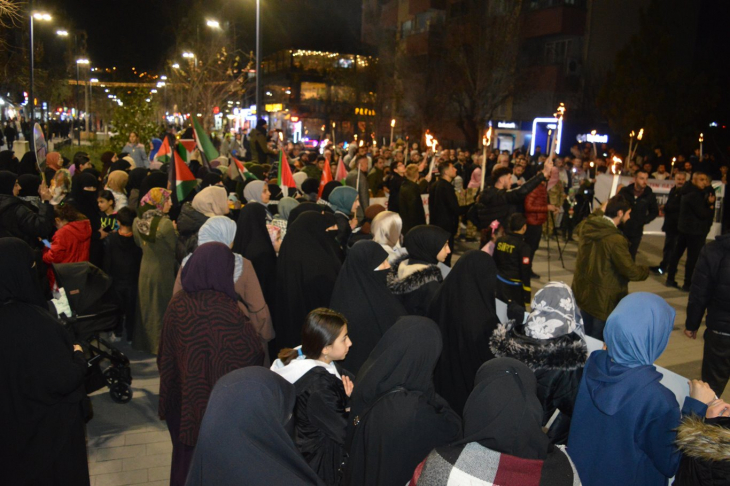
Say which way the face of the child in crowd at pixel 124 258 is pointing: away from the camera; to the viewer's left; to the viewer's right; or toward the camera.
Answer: away from the camera

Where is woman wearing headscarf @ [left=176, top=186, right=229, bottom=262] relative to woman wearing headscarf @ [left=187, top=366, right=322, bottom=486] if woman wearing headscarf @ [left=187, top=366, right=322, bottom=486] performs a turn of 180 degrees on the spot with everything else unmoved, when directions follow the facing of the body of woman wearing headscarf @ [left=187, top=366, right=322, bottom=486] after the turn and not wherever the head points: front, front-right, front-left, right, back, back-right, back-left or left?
back-right

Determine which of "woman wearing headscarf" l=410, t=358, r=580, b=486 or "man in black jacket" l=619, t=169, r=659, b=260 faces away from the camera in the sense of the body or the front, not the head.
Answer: the woman wearing headscarf

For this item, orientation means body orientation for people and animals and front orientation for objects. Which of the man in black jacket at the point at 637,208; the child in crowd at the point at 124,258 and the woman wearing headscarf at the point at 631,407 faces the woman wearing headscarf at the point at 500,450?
the man in black jacket

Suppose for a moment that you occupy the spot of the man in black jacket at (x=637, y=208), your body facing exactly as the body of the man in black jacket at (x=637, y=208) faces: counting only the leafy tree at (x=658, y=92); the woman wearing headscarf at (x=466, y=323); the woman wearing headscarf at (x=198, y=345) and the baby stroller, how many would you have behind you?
1

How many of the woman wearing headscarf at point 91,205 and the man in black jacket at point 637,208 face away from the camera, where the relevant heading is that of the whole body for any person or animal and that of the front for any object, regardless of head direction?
0

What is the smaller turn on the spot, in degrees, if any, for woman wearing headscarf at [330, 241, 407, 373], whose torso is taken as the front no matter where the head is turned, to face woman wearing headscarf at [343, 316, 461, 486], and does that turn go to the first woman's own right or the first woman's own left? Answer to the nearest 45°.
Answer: approximately 135° to the first woman's own right

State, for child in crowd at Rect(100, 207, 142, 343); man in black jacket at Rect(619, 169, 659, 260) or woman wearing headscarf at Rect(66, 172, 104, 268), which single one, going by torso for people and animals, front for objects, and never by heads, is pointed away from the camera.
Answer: the child in crowd

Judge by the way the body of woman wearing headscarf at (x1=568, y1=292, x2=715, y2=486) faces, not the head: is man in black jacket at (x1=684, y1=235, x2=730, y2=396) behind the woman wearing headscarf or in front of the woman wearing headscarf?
in front

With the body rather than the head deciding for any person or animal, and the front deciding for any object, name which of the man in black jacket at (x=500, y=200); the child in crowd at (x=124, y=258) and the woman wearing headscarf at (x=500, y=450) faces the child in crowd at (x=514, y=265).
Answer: the woman wearing headscarf

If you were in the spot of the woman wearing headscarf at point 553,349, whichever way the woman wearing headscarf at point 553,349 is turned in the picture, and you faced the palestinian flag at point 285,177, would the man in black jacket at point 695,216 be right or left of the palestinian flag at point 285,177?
right

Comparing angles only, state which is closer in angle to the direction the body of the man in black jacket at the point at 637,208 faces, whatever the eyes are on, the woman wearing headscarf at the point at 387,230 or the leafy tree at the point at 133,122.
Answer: the woman wearing headscarf

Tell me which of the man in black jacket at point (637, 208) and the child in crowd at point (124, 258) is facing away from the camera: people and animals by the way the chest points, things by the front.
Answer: the child in crowd

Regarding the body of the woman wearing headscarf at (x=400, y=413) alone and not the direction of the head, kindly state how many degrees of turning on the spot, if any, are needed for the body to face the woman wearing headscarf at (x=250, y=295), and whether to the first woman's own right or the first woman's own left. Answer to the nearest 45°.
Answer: approximately 90° to the first woman's own left

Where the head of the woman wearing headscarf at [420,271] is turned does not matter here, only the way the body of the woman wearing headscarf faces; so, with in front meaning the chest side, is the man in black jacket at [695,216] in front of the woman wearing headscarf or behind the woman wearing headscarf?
in front
